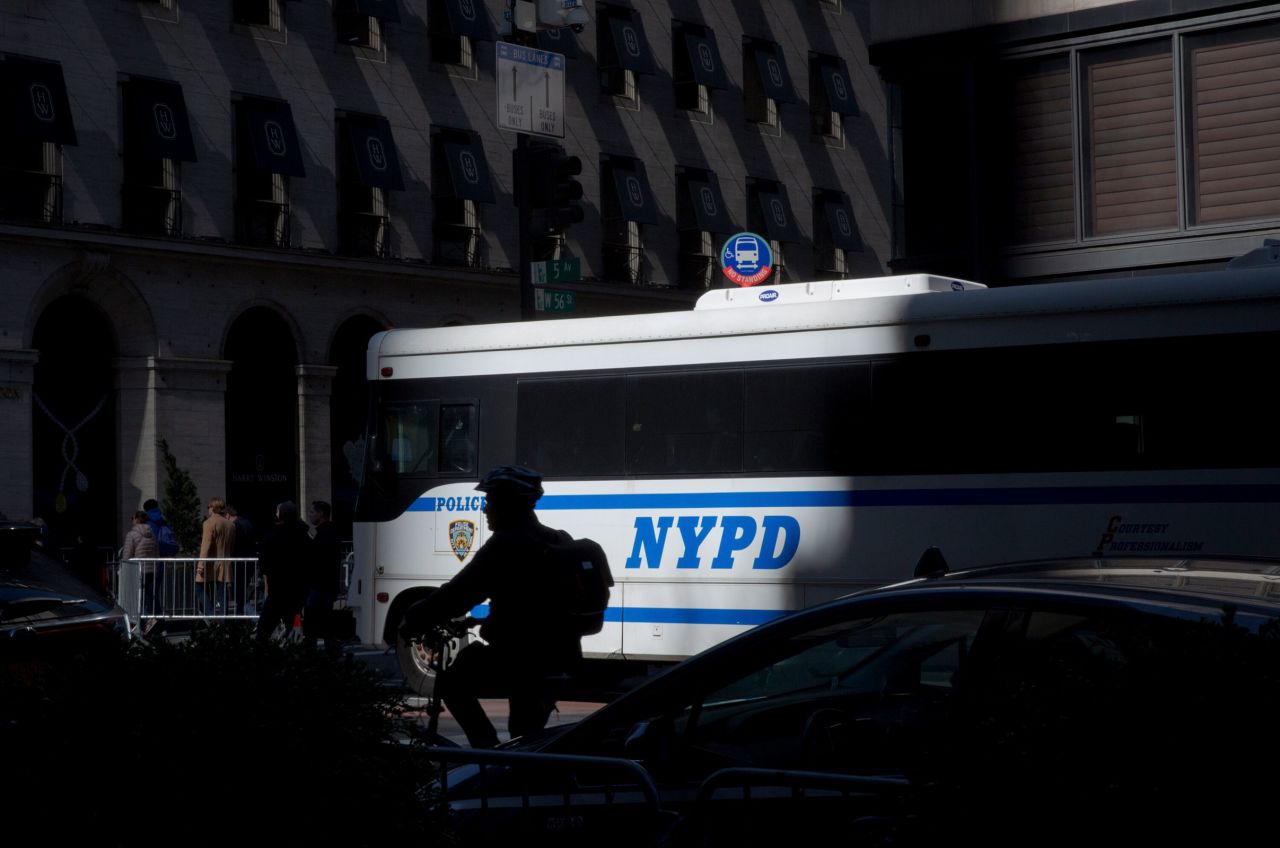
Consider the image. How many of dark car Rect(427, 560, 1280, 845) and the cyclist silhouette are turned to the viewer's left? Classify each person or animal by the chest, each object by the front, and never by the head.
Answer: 2

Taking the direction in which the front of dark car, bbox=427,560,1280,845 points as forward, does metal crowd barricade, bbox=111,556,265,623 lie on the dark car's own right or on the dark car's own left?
on the dark car's own right

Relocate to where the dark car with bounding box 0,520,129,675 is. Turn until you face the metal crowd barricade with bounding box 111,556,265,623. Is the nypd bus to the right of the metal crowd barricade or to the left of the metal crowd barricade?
right

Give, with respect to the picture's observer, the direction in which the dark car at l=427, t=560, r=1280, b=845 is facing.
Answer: facing to the left of the viewer

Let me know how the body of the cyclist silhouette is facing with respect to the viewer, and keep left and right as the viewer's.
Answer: facing to the left of the viewer

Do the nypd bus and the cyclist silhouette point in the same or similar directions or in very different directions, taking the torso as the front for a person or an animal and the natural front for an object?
same or similar directions

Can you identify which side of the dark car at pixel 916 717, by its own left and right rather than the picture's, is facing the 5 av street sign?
right

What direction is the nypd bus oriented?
to the viewer's left

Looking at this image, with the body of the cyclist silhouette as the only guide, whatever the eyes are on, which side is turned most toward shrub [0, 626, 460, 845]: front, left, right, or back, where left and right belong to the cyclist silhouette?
left

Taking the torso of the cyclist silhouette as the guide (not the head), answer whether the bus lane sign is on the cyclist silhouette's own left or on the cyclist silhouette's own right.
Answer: on the cyclist silhouette's own right

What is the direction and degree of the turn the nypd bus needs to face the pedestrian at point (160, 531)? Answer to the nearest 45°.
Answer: approximately 45° to its right

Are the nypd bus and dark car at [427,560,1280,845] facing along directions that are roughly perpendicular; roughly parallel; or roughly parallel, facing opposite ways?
roughly parallel
